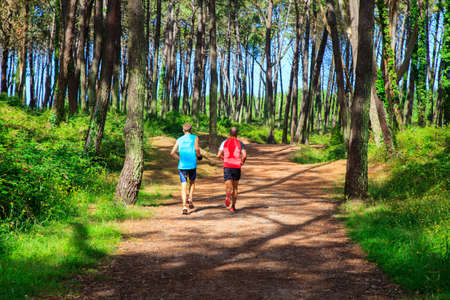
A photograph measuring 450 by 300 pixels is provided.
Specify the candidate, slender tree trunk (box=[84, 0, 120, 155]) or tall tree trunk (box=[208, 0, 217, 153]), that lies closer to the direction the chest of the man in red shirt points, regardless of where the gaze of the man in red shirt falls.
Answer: the tall tree trunk

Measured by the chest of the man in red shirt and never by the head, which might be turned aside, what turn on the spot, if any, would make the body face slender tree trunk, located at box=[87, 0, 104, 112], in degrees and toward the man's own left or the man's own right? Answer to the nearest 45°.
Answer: approximately 45° to the man's own left

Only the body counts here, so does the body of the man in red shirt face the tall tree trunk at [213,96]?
yes

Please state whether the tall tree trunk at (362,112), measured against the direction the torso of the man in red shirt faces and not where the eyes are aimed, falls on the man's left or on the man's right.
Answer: on the man's right

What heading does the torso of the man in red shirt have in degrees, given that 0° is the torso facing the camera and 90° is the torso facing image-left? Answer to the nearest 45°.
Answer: approximately 180°
